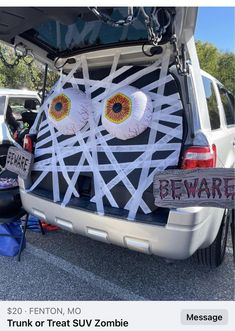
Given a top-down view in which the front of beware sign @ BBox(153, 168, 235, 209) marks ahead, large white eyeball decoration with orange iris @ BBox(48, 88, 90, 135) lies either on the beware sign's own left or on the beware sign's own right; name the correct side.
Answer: on the beware sign's own right

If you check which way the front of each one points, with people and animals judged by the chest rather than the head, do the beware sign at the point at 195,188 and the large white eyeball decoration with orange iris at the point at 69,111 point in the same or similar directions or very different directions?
same or similar directions

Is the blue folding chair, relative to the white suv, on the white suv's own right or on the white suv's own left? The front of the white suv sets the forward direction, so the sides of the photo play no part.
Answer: on the white suv's own left

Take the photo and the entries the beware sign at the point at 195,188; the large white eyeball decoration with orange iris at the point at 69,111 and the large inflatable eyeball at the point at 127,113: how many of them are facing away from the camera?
0

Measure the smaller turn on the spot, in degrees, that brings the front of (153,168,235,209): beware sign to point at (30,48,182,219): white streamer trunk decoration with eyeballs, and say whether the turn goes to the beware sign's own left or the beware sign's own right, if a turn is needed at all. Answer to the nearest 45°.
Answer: approximately 135° to the beware sign's own right

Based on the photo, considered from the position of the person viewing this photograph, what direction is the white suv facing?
facing away from the viewer and to the right of the viewer

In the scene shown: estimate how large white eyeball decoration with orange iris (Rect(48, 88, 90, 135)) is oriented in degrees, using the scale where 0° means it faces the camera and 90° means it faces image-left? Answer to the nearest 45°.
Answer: approximately 45°

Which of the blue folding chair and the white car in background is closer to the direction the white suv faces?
the white car in background

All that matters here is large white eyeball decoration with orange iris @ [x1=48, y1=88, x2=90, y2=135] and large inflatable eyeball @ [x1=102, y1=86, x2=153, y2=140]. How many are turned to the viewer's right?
0

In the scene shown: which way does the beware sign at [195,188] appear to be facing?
toward the camera

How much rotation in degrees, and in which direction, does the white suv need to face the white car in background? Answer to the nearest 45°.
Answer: approximately 90° to its left
